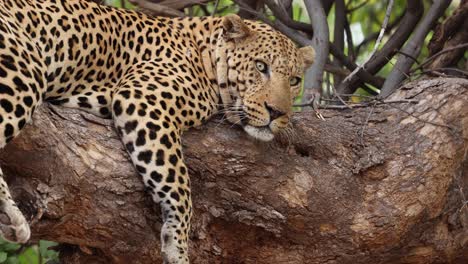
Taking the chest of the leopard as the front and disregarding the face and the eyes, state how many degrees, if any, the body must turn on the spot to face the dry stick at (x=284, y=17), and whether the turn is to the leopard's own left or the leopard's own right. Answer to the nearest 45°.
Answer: approximately 45° to the leopard's own left

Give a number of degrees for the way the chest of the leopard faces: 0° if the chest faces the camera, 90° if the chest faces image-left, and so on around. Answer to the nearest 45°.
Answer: approximately 270°

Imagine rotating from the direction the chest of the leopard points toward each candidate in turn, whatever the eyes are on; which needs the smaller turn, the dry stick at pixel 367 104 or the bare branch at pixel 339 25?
the dry stick

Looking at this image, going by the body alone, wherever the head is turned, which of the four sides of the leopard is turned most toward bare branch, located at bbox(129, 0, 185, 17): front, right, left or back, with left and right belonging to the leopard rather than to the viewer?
left
